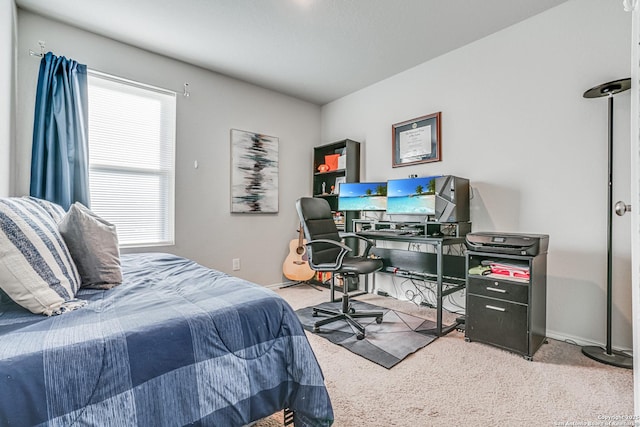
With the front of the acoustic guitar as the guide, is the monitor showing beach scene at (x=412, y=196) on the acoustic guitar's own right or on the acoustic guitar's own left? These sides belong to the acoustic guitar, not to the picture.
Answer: on the acoustic guitar's own left

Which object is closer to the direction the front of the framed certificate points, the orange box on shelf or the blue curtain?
the blue curtain

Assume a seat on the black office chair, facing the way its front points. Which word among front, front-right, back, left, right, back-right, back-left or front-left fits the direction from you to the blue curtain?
back-right

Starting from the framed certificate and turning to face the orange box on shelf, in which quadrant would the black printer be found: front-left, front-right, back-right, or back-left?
back-left
